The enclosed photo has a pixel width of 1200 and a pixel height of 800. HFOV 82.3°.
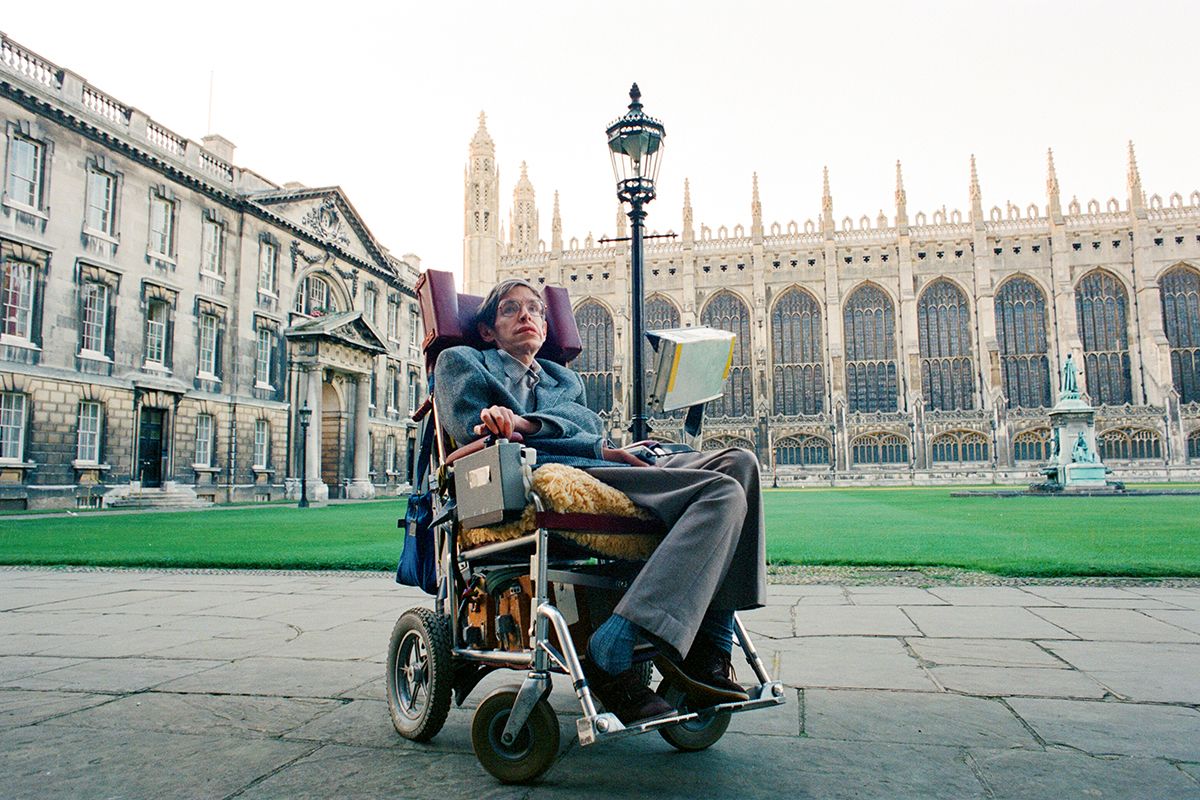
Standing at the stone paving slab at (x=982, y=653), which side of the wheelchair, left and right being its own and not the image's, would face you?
left

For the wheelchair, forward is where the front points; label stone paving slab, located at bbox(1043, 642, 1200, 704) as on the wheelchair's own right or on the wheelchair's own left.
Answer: on the wheelchair's own left

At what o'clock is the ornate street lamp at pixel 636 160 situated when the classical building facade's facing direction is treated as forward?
The ornate street lamp is roughly at 1 o'clock from the classical building facade.

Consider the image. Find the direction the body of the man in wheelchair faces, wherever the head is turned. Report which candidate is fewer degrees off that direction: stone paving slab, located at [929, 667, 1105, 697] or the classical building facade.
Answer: the stone paving slab

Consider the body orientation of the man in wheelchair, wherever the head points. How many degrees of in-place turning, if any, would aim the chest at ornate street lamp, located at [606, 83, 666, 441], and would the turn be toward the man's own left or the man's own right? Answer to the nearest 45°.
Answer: approximately 135° to the man's own left

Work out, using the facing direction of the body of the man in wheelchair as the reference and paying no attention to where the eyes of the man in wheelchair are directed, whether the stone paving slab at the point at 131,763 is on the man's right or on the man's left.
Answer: on the man's right

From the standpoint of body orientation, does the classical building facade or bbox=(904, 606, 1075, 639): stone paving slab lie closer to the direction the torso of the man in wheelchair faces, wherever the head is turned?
the stone paving slab

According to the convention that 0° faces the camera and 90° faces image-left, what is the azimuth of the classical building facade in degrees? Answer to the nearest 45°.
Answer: approximately 315°

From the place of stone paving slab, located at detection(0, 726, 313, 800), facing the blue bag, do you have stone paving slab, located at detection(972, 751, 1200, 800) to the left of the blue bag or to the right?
right

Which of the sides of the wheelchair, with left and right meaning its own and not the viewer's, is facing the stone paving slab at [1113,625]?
left

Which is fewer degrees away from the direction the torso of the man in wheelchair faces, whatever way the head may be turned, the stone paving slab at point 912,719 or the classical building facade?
the stone paving slab

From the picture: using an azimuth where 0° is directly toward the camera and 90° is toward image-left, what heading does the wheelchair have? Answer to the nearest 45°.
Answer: approximately 315°
